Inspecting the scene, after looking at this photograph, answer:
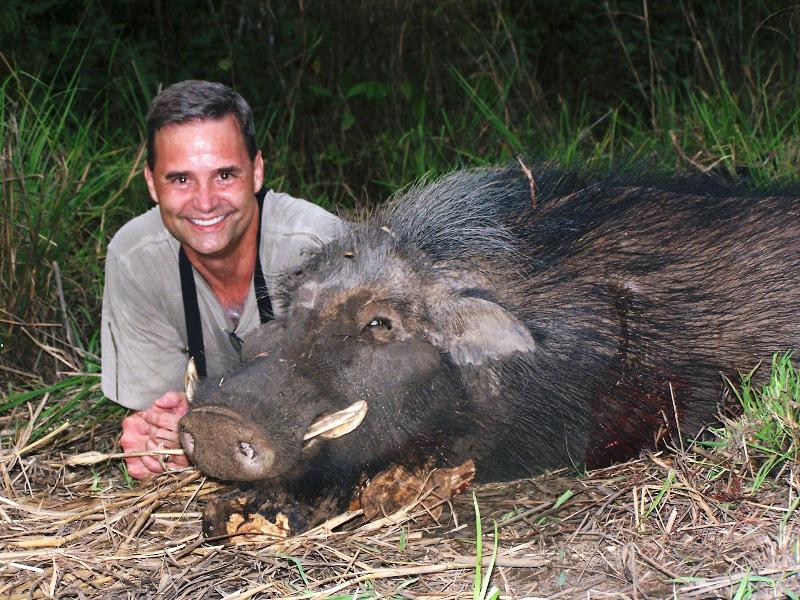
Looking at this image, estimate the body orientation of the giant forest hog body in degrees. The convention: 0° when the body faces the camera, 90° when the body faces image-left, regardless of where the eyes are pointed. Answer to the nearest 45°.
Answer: approximately 45°

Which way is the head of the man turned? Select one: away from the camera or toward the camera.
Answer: toward the camera

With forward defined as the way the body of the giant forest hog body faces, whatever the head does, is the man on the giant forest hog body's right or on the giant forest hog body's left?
on the giant forest hog body's right
